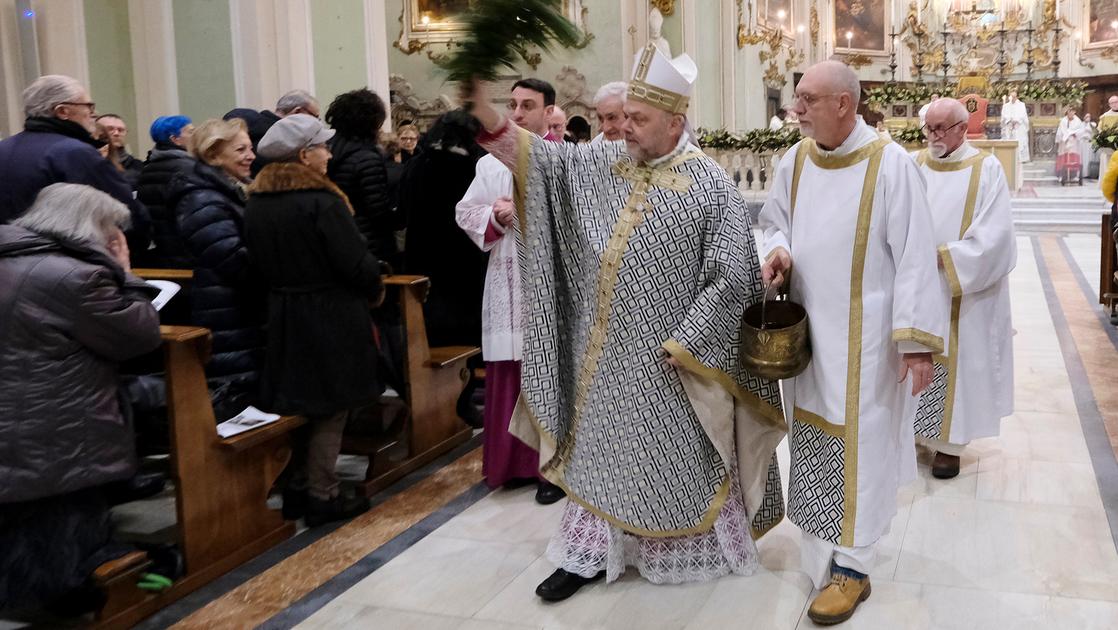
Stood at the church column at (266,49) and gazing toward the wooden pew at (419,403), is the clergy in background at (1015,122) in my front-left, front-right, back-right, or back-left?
back-left

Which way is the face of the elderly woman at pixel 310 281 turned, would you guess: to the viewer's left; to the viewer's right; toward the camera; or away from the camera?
to the viewer's right

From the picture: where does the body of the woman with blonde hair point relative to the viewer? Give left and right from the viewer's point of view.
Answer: facing to the right of the viewer

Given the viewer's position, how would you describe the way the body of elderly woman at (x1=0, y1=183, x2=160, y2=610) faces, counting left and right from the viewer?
facing away from the viewer and to the right of the viewer

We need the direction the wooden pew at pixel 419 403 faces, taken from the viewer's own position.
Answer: facing away from the viewer and to the right of the viewer

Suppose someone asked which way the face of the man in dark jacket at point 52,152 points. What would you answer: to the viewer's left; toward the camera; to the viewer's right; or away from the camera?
to the viewer's right

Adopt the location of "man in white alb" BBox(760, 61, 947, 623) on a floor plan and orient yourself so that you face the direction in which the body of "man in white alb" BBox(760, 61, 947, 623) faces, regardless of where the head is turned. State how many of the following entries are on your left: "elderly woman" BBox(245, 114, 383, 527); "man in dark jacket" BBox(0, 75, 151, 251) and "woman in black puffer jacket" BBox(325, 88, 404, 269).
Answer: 0

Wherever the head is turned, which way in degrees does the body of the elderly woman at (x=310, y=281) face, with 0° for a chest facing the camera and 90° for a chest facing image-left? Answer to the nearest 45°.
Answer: approximately 225°

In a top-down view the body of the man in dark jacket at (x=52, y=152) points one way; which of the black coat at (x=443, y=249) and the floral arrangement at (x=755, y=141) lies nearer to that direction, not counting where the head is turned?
the floral arrangement

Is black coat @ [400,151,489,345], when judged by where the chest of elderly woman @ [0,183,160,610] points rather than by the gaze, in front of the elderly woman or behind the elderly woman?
in front

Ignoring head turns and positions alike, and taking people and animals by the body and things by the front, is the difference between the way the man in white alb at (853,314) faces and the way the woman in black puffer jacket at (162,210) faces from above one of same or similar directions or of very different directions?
very different directions

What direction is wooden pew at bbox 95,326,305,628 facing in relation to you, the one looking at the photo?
facing away from the viewer and to the right of the viewer
